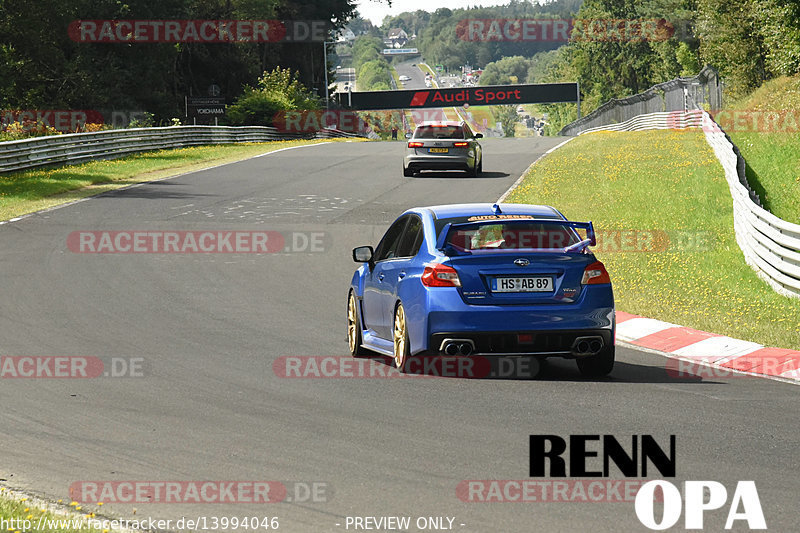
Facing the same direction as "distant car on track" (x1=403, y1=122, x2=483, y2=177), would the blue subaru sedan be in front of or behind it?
behind

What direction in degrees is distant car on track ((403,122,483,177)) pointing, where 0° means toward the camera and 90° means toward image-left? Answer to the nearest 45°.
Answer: approximately 180°

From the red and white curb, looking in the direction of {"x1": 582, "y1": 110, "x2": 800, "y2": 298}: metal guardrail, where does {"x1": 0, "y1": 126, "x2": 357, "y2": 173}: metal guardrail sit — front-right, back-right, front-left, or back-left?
front-left

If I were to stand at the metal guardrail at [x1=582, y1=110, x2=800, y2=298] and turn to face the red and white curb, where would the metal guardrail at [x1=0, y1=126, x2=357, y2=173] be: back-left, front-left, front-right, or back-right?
back-right

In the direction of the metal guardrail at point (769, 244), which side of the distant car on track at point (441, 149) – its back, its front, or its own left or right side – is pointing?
back

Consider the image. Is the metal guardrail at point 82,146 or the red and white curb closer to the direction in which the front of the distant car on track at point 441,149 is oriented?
the metal guardrail

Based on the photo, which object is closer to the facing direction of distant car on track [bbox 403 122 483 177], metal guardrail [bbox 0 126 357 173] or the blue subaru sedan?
the metal guardrail

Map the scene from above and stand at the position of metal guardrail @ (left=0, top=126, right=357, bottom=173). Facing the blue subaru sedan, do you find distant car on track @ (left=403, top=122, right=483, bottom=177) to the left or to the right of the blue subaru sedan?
left

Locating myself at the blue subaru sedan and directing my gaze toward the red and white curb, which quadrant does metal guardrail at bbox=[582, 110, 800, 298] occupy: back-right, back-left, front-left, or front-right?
front-left

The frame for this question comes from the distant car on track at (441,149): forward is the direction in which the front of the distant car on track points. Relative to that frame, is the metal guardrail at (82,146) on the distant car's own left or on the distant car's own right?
on the distant car's own left
